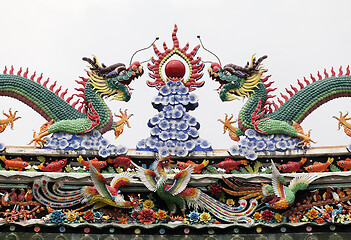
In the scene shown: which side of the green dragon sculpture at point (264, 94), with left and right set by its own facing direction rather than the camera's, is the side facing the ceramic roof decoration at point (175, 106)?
front

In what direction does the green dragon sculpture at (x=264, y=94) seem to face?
to the viewer's left

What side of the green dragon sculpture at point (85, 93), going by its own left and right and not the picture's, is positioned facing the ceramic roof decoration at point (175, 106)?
front

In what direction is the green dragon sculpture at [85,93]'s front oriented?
to the viewer's right

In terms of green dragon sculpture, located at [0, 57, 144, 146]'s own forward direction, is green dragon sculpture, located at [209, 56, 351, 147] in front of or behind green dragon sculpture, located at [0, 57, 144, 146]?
in front

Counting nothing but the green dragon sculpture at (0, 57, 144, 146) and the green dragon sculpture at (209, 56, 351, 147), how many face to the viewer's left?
1

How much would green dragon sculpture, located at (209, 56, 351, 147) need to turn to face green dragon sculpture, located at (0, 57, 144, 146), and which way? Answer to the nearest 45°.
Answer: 0° — it already faces it

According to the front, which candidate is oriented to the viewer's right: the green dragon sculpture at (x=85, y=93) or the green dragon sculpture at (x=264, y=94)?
the green dragon sculpture at (x=85, y=93)
